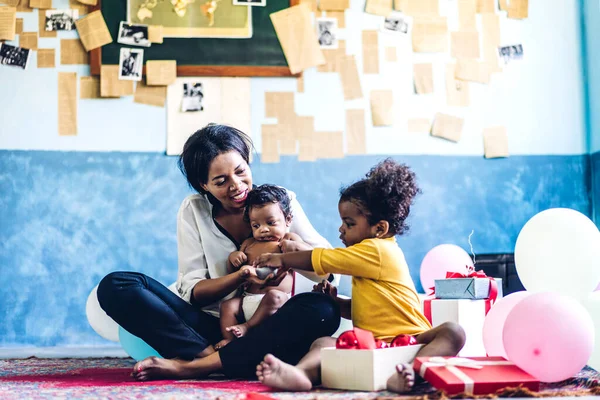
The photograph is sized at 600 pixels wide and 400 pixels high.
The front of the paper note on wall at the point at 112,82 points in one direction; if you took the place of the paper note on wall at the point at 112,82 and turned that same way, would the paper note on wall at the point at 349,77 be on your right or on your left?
on your left

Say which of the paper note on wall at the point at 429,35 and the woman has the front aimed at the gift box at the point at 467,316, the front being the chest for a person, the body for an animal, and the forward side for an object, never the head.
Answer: the paper note on wall

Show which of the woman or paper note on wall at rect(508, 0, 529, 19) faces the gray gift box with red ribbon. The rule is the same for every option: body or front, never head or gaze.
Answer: the paper note on wall

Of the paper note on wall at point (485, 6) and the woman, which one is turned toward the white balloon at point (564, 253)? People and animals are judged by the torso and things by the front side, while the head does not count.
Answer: the paper note on wall

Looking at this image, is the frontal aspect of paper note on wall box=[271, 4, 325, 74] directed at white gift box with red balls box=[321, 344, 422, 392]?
yes

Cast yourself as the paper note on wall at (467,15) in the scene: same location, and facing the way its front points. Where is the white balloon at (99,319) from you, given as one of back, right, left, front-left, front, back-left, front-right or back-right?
front-right

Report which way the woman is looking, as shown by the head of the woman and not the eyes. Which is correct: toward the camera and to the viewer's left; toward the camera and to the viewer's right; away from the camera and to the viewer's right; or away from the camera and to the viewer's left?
toward the camera and to the viewer's right
